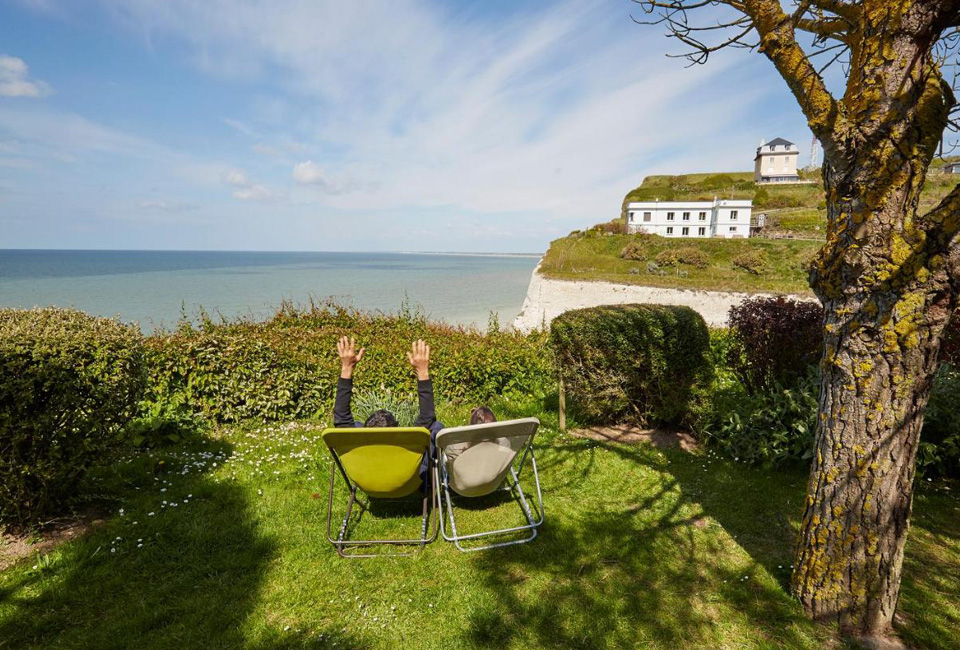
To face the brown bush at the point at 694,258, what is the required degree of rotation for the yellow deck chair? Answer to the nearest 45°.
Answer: approximately 45° to its right

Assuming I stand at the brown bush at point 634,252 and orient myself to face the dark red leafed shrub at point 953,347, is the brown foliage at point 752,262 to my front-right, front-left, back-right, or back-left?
front-left

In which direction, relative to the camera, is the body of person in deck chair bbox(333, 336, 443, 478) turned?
away from the camera

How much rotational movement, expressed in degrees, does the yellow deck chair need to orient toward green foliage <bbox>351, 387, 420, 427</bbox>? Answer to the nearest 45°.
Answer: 0° — it already faces it

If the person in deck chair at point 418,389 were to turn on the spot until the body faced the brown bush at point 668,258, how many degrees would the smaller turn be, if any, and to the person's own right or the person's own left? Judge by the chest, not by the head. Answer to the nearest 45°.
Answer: approximately 45° to the person's own right

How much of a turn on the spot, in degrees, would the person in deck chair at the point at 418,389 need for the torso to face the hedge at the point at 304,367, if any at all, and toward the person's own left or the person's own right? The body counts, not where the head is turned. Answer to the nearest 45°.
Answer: approximately 45° to the person's own left

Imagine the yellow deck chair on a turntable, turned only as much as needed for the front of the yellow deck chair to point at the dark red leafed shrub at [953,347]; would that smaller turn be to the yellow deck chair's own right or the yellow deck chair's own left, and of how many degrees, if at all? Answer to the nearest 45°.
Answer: approximately 90° to the yellow deck chair's own right

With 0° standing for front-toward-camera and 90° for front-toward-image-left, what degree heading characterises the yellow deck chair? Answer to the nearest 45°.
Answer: approximately 180°

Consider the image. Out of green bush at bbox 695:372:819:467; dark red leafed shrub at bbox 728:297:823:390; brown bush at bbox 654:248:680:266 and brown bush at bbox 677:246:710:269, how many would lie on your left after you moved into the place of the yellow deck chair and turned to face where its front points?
0

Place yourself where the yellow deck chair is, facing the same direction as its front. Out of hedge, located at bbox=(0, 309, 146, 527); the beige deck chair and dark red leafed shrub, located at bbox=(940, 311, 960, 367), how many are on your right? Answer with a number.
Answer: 2

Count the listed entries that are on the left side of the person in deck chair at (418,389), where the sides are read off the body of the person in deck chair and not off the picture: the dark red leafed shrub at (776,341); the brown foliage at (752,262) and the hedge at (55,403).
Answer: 1

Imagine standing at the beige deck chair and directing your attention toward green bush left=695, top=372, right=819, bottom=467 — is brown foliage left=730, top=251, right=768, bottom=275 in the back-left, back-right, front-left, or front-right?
front-left

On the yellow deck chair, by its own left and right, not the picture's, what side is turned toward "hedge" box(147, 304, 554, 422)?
front

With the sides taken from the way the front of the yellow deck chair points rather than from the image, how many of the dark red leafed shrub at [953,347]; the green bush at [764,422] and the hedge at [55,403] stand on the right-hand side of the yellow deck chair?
2

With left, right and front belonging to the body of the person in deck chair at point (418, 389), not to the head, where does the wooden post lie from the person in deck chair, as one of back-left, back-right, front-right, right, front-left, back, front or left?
front-right

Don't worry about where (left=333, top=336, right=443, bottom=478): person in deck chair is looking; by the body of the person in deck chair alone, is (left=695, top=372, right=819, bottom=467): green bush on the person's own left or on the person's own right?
on the person's own right

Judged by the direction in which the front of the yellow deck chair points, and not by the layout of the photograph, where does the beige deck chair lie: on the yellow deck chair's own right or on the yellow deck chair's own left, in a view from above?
on the yellow deck chair's own right
